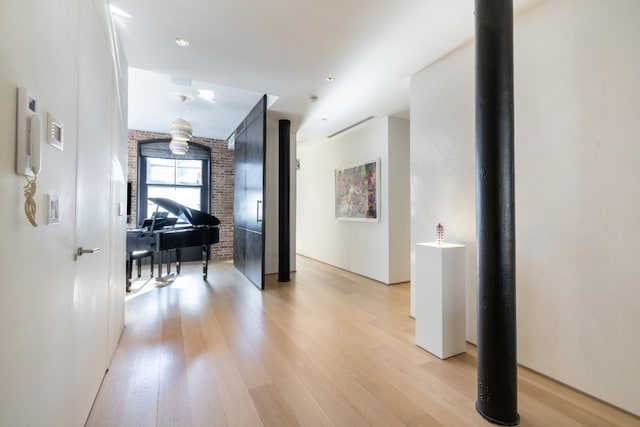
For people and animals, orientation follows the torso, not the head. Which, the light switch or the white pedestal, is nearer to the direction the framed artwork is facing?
the light switch

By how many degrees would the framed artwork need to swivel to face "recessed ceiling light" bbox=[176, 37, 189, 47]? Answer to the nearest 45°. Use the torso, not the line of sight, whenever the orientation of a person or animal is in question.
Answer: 0° — it already faces it

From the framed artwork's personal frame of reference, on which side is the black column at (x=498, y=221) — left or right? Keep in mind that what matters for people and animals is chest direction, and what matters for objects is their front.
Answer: on its left

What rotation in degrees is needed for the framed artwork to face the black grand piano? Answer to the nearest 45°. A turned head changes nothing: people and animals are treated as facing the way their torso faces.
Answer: approximately 45° to its right

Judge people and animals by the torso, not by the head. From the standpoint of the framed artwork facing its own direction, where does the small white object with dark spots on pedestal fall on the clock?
The small white object with dark spots on pedestal is roughly at 10 o'clock from the framed artwork.

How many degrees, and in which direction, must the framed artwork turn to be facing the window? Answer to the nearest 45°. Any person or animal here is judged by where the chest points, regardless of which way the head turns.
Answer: approximately 45° to its right

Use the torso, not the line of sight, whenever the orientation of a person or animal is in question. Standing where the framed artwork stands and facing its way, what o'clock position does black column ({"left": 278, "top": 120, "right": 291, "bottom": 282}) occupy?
The black column is roughly at 1 o'clock from the framed artwork.

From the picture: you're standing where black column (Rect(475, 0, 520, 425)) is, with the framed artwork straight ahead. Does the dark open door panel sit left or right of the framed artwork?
left

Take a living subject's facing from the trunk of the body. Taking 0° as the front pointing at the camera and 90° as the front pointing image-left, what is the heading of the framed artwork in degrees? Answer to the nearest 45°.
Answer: approximately 45°
